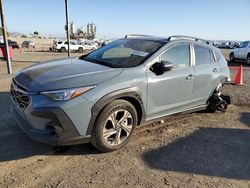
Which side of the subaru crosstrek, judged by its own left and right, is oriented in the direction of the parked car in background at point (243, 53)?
back

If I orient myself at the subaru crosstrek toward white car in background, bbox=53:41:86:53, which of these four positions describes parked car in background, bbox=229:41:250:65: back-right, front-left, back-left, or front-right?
front-right

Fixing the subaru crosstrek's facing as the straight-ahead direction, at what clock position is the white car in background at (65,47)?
The white car in background is roughly at 4 o'clock from the subaru crosstrek.

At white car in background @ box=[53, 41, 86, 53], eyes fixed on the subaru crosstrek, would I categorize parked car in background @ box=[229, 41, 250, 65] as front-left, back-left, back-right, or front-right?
front-left

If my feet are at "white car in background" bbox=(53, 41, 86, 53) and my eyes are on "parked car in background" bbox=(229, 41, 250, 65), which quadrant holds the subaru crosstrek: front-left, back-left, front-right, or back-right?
front-right
